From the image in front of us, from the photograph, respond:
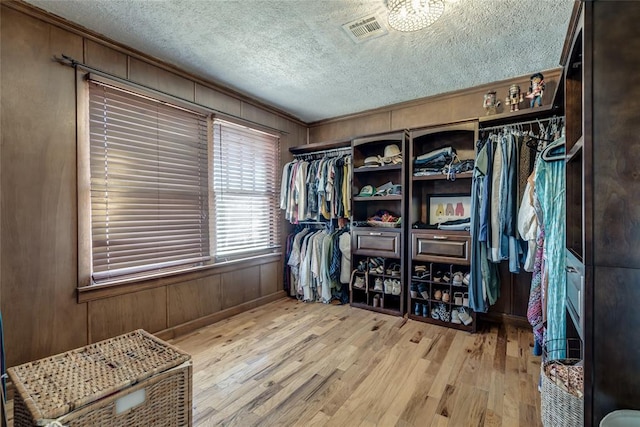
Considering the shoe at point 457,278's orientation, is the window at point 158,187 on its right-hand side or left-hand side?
on its right

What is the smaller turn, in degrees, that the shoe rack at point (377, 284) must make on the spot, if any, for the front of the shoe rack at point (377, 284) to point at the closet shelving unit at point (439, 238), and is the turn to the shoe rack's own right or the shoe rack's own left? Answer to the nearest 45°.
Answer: approximately 90° to the shoe rack's own left

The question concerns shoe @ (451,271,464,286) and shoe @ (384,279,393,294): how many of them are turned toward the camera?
2

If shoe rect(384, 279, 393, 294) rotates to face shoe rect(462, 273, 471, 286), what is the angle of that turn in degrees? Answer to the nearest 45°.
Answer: approximately 90° to its left

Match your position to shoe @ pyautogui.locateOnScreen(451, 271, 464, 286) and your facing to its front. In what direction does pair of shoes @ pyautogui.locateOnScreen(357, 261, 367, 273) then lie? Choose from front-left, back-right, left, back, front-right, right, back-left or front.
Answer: right

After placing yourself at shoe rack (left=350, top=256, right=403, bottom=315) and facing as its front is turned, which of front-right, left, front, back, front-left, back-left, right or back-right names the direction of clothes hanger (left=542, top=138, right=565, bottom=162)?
front-left

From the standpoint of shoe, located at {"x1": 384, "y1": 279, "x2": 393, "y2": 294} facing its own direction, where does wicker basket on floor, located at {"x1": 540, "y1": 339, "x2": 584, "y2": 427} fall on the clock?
The wicker basket on floor is roughly at 11 o'clock from the shoe.

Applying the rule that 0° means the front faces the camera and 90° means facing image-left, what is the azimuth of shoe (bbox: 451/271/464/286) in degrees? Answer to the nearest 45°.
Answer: approximately 0°

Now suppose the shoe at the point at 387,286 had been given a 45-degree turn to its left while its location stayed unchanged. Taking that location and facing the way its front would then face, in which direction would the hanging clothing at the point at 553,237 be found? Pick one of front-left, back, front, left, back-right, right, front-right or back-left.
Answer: front

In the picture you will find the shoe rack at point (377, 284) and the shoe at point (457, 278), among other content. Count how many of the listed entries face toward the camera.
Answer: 2
